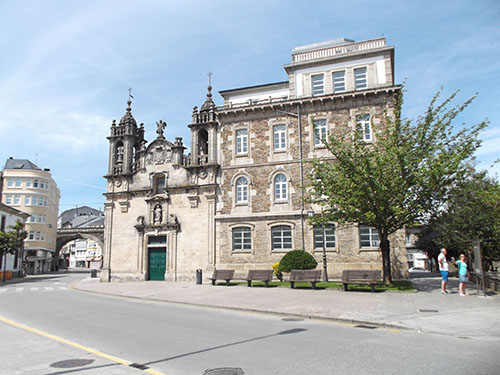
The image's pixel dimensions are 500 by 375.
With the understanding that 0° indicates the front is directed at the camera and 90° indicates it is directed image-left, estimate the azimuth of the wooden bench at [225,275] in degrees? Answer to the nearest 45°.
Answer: approximately 45°

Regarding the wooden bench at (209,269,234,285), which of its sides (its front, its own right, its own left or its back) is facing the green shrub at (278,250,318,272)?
left

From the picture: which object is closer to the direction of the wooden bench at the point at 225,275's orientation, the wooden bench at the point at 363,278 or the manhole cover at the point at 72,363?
the manhole cover

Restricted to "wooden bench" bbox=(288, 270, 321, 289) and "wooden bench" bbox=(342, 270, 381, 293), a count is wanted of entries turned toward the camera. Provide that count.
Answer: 2

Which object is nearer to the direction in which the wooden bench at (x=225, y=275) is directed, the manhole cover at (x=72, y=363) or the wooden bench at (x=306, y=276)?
the manhole cover

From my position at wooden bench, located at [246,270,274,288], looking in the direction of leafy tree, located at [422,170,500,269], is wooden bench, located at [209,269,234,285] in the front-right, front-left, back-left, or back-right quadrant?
back-left

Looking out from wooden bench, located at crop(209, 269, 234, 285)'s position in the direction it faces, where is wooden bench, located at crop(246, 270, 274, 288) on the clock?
wooden bench, located at crop(246, 270, 274, 288) is roughly at 9 o'clock from wooden bench, located at crop(209, 269, 234, 285).

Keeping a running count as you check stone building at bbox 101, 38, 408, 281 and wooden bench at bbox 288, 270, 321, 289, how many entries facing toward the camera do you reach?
2

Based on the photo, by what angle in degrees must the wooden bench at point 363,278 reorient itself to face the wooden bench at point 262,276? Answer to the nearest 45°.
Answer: approximately 135° to its right

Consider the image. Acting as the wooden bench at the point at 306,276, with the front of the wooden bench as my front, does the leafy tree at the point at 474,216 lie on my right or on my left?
on my left

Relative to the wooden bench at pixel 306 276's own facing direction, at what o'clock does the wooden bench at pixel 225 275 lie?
the wooden bench at pixel 225 275 is roughly at 4 o'clock from the wooden bench at pixel 306 276.
